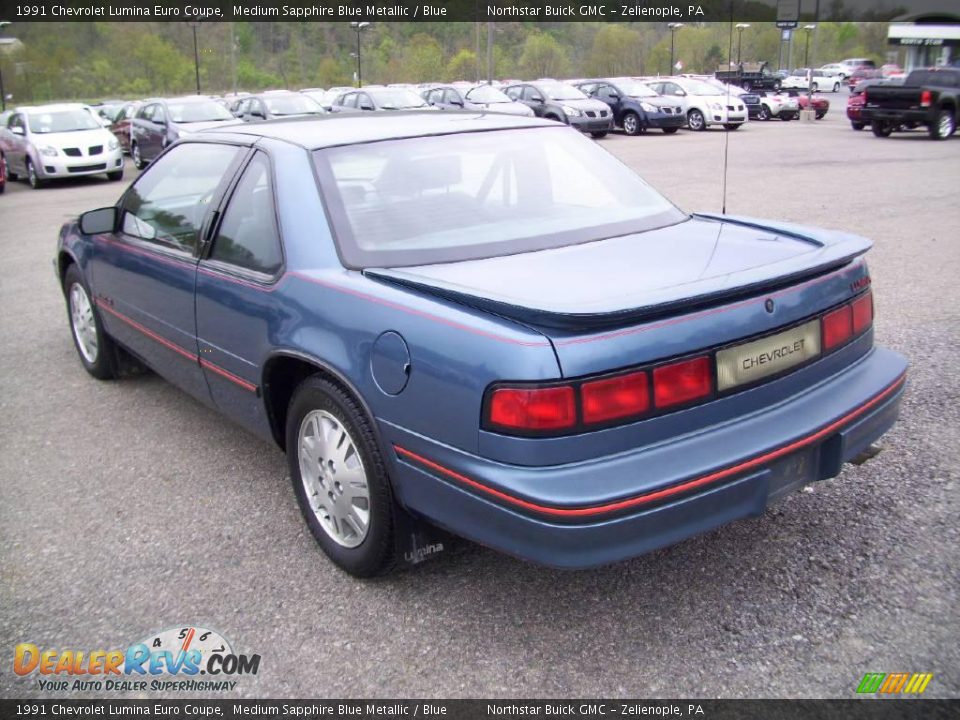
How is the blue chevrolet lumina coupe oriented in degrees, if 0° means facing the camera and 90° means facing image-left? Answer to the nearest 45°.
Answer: approximately 135°

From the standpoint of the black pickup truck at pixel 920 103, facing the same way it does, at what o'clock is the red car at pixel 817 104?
The red car is roughly at 10 o'clock from the black pickup truck.

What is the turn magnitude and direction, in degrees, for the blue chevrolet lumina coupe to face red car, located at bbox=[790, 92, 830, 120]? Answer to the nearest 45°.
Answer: approximately 45° to its right

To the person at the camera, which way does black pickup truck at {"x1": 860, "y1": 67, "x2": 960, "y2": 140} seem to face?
facing away from the viewer and to the right of the viewer

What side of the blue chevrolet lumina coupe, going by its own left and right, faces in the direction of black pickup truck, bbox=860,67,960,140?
right

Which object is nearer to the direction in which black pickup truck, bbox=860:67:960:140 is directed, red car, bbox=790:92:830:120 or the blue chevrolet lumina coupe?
the red car

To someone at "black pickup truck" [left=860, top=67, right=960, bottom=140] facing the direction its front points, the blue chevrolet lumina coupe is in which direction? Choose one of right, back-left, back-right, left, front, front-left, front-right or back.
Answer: back-right
